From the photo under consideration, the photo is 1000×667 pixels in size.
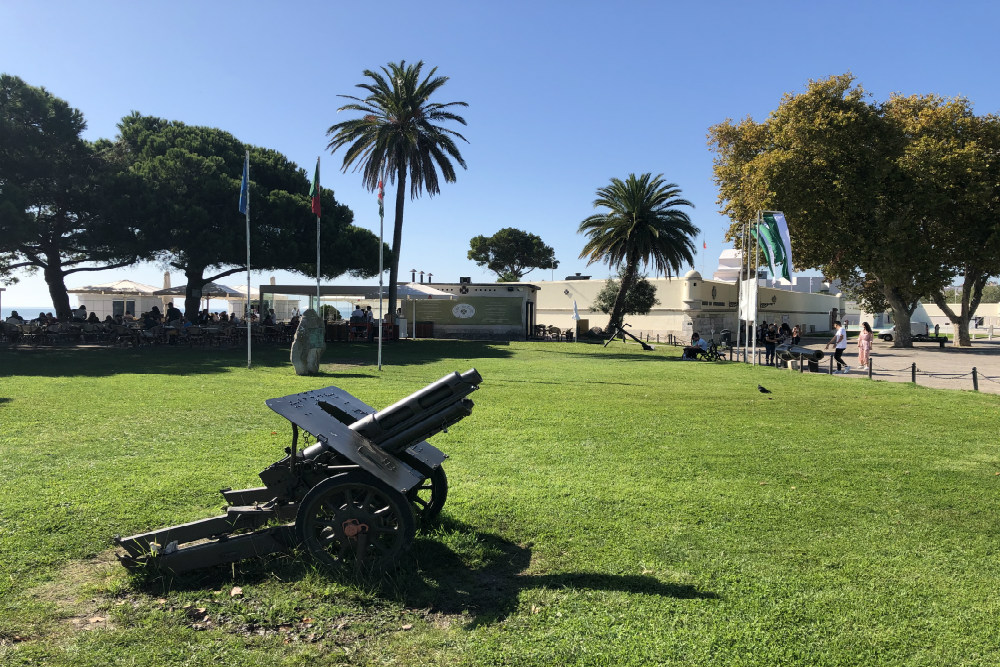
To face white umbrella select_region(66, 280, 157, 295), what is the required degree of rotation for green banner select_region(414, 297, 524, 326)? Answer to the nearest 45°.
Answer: approximately 90° to its right

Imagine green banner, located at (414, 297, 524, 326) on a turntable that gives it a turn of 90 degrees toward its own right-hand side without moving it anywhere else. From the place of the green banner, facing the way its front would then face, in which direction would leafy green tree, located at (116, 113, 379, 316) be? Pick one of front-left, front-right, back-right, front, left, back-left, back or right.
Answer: front-left

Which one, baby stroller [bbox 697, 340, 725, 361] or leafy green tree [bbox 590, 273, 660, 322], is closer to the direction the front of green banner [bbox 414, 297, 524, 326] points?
the baby stroller

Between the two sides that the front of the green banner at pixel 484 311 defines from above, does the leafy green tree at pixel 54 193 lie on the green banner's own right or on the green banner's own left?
on the green banner's own right

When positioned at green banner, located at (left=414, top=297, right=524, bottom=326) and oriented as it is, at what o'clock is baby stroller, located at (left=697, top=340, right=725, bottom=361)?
The baby stroller is roughly at 11 o'clock from the green banner.

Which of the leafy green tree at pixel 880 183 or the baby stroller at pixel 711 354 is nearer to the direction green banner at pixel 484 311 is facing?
the baby stroller

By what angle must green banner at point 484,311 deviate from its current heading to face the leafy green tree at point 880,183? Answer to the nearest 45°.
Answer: approximately 45° to its left

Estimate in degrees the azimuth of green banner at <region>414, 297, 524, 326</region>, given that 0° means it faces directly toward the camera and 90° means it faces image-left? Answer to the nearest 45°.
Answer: approximately 0°

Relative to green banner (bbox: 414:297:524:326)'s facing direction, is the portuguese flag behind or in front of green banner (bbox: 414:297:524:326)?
in front

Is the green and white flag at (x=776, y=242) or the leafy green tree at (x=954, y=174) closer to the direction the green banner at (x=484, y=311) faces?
the green and white flag

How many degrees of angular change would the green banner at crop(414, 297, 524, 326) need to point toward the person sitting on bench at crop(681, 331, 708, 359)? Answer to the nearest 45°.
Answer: approximately 45° to its left

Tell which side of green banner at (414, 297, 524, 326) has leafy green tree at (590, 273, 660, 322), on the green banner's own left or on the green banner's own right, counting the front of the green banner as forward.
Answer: on the green banner's own left

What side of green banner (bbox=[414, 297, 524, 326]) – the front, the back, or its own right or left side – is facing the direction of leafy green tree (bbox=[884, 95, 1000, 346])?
left

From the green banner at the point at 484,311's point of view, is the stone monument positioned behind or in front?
in front
